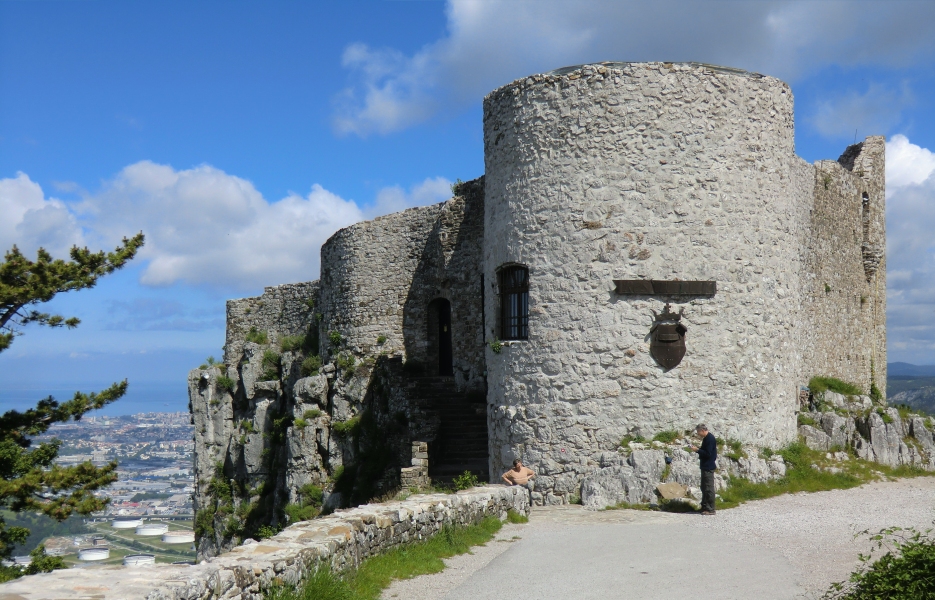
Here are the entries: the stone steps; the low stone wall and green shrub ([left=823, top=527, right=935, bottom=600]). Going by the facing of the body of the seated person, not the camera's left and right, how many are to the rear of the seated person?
1

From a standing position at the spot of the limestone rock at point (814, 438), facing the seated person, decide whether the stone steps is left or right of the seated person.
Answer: right

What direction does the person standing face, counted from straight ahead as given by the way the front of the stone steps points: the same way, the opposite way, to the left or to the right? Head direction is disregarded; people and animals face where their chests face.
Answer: to the right

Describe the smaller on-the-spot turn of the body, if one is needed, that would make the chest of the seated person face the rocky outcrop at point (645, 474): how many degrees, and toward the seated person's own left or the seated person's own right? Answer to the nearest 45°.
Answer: approximately 90° to the seated person's own left

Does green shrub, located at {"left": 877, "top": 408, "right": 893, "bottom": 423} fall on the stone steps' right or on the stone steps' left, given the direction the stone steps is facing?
on its left

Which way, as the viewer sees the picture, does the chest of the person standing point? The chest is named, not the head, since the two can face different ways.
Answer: to the viewer's left

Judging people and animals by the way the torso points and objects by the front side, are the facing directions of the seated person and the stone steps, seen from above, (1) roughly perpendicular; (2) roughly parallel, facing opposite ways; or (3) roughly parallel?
roughly parallel

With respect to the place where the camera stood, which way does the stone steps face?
facing the viewer

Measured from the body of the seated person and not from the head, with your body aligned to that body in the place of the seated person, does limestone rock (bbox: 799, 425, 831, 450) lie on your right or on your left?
on your left

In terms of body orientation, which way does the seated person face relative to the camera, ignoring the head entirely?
toward the camera

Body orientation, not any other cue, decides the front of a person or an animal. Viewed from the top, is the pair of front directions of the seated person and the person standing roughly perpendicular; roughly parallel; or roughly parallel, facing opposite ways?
roughly perpendicular

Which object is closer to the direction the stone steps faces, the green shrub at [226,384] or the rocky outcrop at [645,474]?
the rocky outcrop

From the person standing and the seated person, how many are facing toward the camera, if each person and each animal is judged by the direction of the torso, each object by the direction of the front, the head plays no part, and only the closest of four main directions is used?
1

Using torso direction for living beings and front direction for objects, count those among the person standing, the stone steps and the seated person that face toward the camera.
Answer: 2
